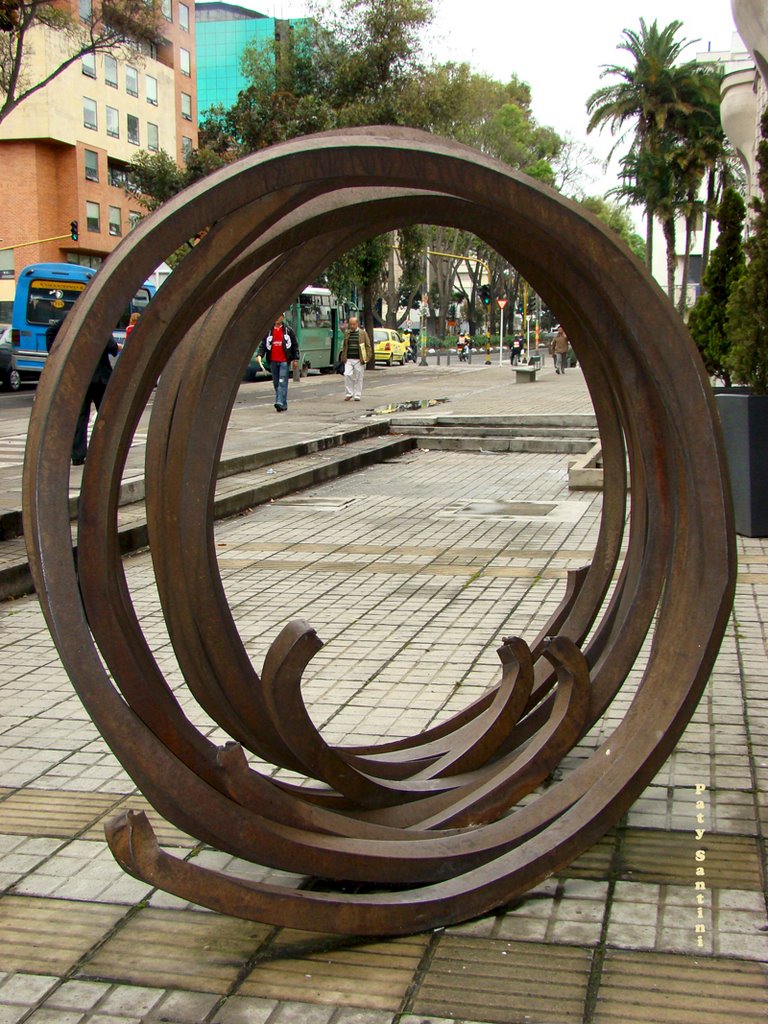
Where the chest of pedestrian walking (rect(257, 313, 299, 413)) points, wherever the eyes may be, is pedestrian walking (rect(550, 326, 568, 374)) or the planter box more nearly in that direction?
the planter box

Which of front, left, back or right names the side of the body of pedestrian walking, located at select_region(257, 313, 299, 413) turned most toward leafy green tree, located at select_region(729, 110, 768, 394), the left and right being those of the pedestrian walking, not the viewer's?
front

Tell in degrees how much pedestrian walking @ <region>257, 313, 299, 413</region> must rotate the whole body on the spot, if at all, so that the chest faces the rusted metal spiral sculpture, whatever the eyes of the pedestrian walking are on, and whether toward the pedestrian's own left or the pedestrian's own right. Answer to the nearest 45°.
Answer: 0° — they already face it

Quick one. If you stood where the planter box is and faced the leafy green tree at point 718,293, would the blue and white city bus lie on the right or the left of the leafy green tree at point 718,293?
left

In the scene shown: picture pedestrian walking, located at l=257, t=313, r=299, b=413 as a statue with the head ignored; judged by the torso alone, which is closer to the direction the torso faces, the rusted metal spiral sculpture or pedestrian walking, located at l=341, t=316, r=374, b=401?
the rusted metal spiral sculpture

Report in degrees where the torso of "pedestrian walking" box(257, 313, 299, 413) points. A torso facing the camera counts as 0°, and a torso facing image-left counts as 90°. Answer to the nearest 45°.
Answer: approximately 0°
